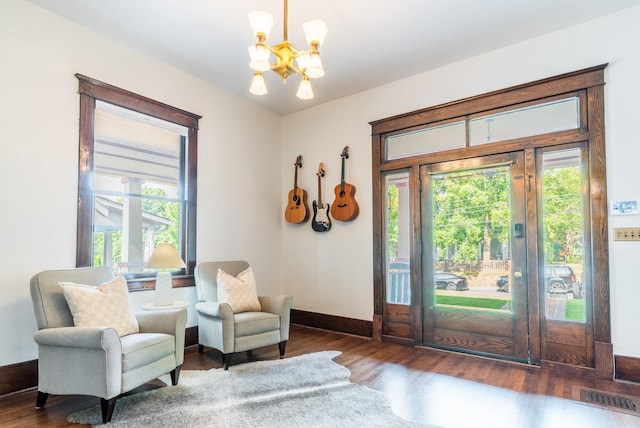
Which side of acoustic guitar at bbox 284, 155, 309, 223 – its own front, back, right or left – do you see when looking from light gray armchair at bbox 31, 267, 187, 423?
front

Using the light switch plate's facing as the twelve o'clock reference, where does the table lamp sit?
The table lamp is roughly at 2 o'clock from the light switch plate.

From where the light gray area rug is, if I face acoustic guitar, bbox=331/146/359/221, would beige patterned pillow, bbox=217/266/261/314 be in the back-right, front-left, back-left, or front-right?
front-left

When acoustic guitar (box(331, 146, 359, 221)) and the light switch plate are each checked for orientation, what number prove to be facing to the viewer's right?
0

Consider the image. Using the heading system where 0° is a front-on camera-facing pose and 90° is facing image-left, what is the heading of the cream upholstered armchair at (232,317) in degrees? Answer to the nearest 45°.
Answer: approximately 315°

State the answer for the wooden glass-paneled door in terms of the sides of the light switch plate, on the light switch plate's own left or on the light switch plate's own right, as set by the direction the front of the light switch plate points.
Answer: on the light switch plate's own right

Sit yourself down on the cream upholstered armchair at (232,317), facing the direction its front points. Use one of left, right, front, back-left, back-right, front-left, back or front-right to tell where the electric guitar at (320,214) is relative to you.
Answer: left

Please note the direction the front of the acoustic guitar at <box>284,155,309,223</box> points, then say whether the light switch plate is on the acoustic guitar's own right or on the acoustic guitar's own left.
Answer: on the acoustic guitar's own left

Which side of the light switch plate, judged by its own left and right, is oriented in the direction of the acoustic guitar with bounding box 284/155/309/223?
right

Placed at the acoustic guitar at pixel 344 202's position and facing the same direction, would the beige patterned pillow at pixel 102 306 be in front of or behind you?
in front

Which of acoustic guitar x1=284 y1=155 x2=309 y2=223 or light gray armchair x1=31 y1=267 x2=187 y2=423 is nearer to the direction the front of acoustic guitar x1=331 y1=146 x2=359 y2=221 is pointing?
the light gray armchair

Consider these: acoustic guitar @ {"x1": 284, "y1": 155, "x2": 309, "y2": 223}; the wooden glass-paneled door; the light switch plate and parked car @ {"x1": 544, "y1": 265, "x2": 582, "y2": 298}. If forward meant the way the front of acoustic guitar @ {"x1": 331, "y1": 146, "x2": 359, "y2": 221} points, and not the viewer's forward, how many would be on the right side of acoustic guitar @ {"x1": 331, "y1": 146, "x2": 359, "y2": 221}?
1

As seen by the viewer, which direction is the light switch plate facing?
toward the camera

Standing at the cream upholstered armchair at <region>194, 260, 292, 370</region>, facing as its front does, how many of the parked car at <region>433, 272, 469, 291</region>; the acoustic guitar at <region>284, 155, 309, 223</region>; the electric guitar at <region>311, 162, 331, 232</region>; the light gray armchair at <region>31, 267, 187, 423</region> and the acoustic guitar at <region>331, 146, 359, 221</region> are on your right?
1

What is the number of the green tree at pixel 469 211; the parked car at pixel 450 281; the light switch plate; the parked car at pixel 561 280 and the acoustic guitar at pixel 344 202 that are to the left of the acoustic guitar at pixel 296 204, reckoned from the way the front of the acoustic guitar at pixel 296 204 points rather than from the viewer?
2

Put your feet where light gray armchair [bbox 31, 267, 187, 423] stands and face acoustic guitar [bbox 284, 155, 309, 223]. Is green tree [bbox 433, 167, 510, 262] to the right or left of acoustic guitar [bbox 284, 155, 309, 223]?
right

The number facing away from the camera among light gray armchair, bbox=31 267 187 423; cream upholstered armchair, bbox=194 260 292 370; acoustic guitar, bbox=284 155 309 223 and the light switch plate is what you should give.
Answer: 0

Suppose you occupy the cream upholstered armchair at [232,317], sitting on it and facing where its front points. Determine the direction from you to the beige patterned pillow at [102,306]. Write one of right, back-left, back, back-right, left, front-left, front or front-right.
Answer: right
